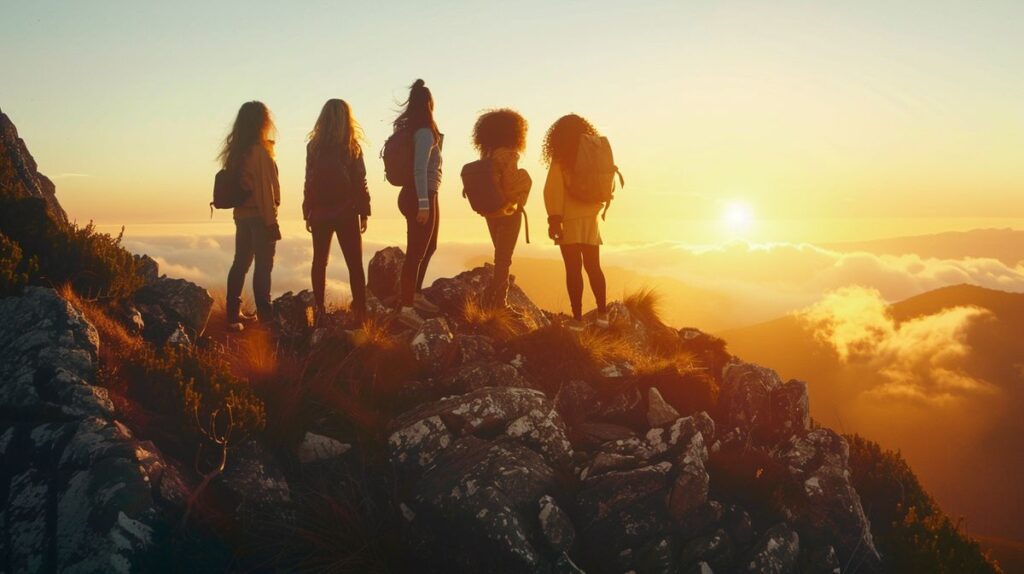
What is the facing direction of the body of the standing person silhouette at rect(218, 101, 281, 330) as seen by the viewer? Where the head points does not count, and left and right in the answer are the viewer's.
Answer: facing away from the viewer and to the right of the viewer

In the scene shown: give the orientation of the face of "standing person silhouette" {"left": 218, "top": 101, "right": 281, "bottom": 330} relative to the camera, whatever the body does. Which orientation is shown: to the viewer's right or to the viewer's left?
to the viewer's right

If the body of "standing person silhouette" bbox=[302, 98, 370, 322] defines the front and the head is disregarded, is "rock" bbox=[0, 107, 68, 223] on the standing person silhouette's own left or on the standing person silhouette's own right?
on the standing person silhouette's own left

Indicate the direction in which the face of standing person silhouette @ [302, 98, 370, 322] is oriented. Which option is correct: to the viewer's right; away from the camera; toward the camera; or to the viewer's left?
away from the camera

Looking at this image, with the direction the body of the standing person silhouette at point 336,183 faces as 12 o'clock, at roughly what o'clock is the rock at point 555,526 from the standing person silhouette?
The rock is roughly at 5 o'clock from the standing person silhouette.

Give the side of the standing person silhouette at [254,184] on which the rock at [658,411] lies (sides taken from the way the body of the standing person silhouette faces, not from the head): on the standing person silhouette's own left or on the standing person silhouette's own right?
on the standing person silhouette's own right

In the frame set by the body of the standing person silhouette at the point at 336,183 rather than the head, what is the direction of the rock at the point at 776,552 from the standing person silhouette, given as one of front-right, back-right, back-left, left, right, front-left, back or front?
back-right

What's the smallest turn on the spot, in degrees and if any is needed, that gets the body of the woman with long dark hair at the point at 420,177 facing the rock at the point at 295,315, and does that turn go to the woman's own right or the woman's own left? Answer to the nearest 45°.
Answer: approximately 135° to the woman's own left

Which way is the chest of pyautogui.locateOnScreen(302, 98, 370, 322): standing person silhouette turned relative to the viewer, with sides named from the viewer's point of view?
facing away from the viewer
